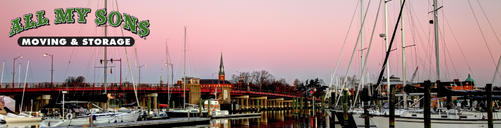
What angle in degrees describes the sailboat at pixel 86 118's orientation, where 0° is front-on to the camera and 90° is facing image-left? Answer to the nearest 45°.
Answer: approximately 270°
